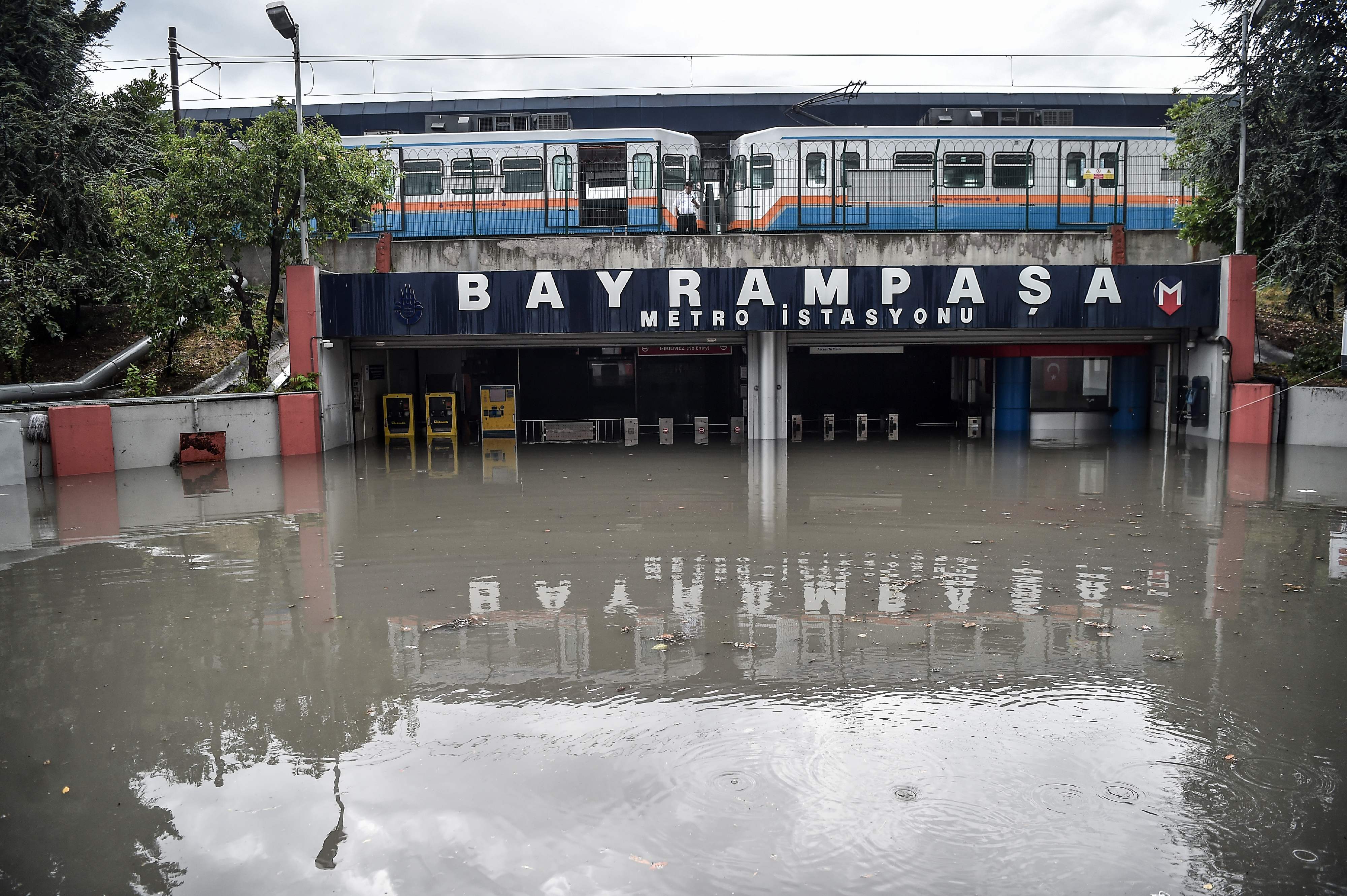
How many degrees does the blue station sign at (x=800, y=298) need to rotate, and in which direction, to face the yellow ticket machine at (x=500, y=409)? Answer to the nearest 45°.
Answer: approximately 135° to its right

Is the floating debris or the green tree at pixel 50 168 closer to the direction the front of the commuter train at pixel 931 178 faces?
the green tree

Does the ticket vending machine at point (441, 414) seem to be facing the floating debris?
yes

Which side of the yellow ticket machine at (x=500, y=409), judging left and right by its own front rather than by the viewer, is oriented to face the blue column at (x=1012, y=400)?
left

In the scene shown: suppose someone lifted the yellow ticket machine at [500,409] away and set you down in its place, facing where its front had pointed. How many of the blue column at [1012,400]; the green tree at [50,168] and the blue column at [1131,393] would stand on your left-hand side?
2

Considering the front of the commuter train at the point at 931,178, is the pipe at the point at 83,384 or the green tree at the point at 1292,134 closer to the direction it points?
the pipe

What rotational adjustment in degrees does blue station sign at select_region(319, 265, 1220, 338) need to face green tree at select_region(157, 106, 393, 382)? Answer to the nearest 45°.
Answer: approximately 90° to its right

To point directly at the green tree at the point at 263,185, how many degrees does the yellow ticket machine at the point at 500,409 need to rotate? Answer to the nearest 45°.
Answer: approximately 45° to its right

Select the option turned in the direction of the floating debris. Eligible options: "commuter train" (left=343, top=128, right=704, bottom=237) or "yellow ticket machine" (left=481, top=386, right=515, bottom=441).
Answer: the yellow ticket machine

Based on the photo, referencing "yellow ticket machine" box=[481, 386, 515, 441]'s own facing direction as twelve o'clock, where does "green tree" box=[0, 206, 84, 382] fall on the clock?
The green tree is roughly at 2 o'clock from the yellow ticket machine.

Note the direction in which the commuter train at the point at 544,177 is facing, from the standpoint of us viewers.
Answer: facing to the right of the viewer

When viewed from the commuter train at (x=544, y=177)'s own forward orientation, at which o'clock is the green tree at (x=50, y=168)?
The green tree is roughly at 6 o'clock from the commuter train.
